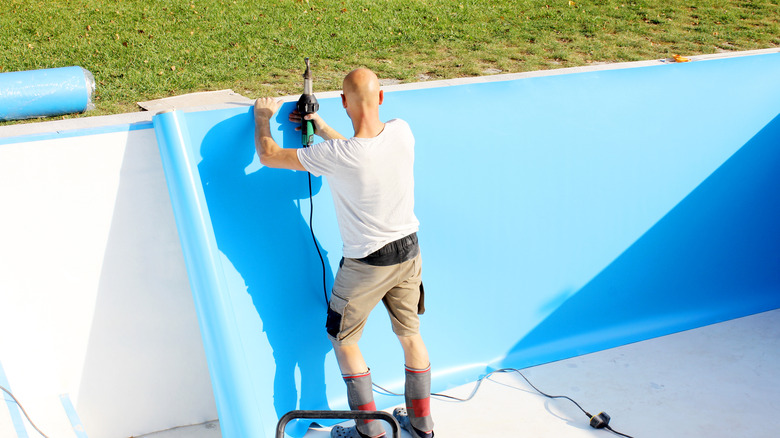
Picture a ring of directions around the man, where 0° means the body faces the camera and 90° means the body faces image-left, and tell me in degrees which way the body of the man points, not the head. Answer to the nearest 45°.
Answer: approximately 135°

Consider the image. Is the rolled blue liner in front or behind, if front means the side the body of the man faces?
in front
